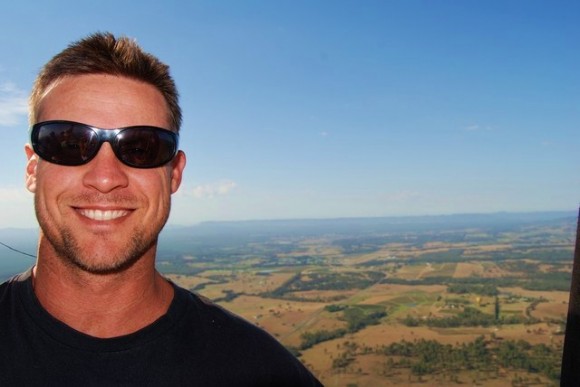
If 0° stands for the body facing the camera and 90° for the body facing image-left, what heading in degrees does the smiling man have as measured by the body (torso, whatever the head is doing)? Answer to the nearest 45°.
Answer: approximately 0°
